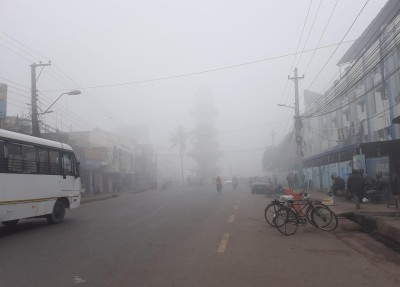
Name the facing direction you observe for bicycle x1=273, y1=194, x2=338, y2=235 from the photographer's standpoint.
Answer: facing to the right of the viewer

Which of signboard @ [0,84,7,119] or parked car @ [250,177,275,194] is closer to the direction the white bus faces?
the parked car

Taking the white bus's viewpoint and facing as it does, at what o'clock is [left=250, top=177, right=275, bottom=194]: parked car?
The parked car is roughly at 12 o'clock from the white bus.

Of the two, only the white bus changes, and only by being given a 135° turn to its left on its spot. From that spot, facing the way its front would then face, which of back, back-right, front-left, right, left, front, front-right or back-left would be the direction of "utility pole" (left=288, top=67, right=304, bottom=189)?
back-right

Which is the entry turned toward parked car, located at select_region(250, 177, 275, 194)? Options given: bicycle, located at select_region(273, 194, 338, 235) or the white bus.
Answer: the white bus

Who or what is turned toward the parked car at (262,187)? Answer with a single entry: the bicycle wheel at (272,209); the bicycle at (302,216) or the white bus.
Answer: the white bus

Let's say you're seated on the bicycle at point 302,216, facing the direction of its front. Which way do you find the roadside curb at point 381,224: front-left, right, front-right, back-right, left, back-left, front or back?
front

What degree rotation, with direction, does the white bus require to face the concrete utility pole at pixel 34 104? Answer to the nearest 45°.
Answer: approximately 45° to its left
